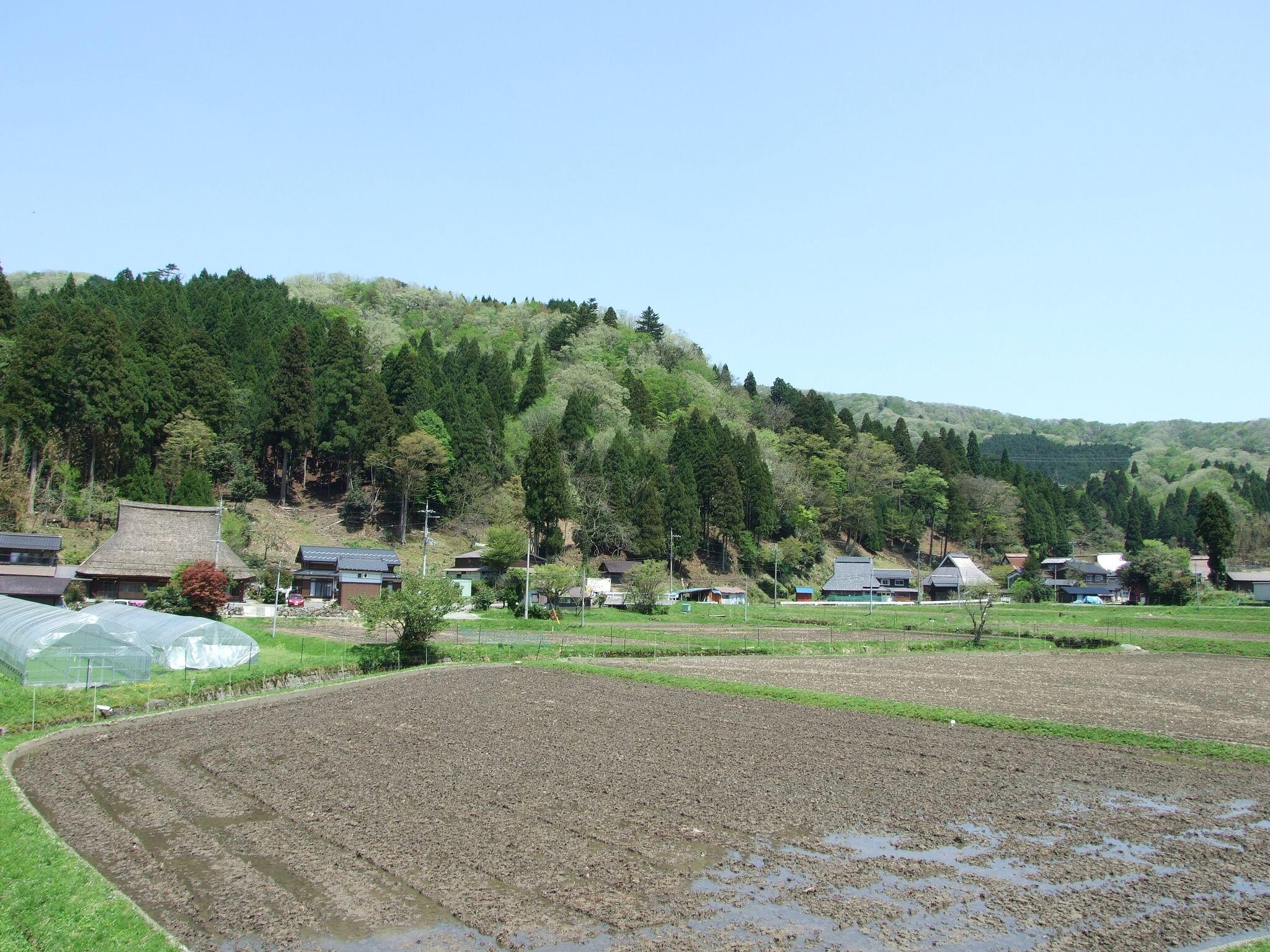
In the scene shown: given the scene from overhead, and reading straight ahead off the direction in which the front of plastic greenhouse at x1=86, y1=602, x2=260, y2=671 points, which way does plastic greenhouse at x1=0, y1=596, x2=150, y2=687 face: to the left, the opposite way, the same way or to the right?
the same way

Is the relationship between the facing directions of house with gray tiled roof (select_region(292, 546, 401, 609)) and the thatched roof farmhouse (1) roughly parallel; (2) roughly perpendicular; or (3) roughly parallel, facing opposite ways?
roughly parallel

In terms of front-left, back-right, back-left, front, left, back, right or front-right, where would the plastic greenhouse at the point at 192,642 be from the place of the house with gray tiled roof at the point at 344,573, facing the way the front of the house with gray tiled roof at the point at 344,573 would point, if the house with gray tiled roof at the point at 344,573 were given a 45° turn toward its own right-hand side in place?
front-left

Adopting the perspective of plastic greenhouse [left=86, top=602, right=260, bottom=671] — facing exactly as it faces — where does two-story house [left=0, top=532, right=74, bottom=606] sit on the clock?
The two-story house is roughly at 7 o'clock from the plastic greenhouse.

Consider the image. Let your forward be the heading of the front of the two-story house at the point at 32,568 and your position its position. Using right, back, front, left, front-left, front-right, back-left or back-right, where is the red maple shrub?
front-left

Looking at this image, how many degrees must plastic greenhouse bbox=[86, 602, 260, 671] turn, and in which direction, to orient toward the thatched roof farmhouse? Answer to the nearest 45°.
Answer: approximately 135° to its left

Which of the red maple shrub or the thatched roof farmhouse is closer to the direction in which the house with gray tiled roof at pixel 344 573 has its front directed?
the red maple shrub

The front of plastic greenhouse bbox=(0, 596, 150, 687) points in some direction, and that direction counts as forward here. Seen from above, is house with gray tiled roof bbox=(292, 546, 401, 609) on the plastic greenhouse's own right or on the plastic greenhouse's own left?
on the plastic greenhouse's own left

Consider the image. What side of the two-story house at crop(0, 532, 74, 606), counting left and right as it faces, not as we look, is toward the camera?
front

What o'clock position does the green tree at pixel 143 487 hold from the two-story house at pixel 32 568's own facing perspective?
The green tree is roughly at 7 o'clock from the two-story house.

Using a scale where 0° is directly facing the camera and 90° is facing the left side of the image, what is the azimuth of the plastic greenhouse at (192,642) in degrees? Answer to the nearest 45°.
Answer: approximately 315°

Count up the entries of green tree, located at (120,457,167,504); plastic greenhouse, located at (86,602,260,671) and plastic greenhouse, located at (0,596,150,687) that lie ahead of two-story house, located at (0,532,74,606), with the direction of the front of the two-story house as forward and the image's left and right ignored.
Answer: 2

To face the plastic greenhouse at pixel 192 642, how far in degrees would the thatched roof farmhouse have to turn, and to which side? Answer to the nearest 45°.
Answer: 0° — it already faces it

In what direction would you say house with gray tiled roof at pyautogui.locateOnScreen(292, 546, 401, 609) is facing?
toward the camera

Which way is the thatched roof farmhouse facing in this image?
toward the camera

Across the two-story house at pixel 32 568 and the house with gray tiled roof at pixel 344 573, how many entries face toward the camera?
2

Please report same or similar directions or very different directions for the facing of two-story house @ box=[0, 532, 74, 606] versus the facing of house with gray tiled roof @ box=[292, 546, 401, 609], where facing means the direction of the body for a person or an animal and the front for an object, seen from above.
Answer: same or similar directions

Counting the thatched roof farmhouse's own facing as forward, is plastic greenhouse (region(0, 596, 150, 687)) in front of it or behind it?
in front
